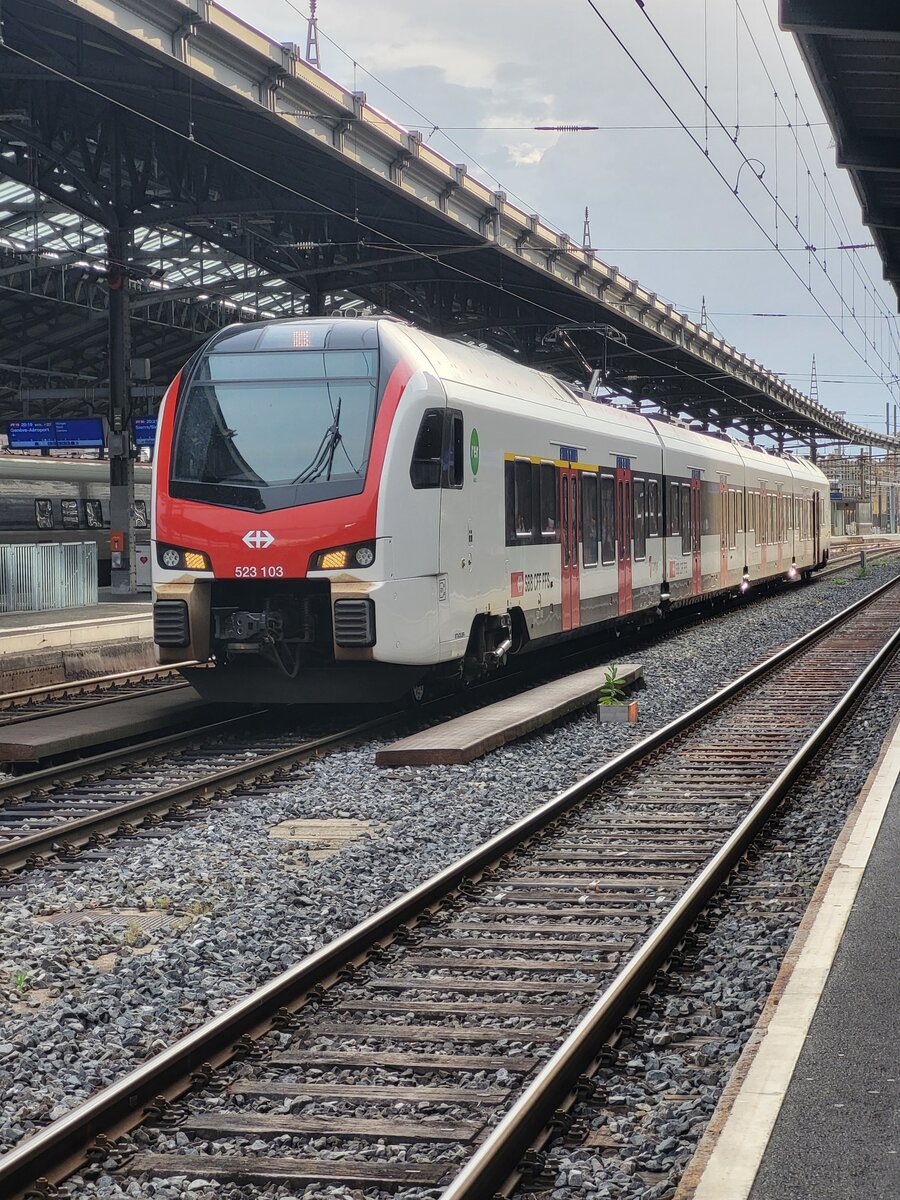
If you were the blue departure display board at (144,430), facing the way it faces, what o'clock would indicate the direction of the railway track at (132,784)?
The railway track is roughly at 12 o'clock from the blue departure display board.

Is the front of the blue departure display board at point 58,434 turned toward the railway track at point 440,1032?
yes

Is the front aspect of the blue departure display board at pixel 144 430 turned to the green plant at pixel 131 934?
yes

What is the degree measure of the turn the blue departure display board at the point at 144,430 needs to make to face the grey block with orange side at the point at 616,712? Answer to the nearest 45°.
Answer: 0° — it already faces it

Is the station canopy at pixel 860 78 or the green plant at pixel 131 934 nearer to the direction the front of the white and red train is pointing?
the green plant

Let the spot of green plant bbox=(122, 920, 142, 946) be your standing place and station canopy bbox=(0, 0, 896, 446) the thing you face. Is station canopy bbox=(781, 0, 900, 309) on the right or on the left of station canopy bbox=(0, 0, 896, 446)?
right

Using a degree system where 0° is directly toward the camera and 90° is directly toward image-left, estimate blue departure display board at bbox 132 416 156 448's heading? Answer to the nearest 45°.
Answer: approximately 0°

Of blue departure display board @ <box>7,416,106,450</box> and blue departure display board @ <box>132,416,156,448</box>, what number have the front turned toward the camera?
2
